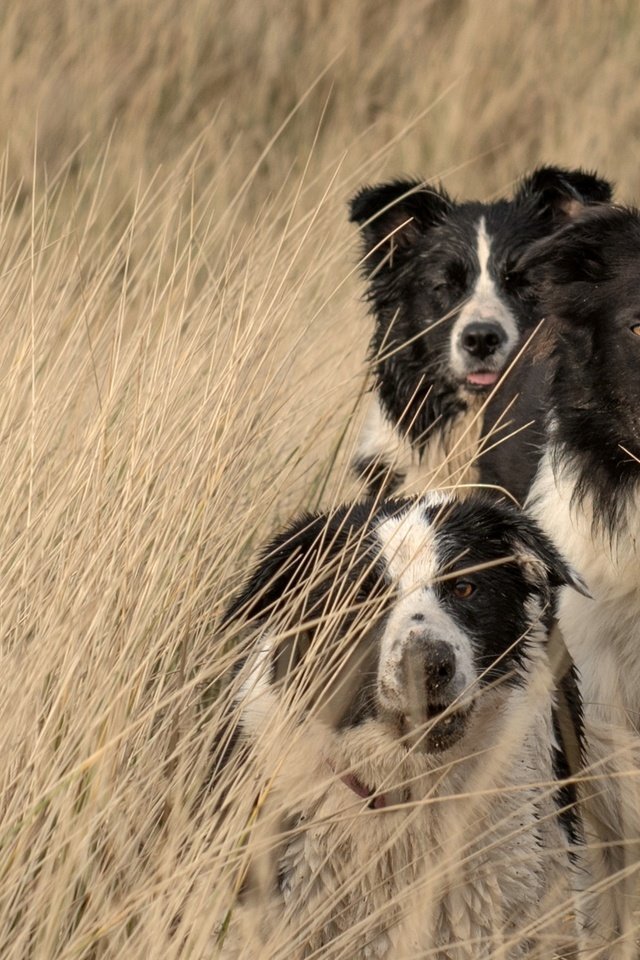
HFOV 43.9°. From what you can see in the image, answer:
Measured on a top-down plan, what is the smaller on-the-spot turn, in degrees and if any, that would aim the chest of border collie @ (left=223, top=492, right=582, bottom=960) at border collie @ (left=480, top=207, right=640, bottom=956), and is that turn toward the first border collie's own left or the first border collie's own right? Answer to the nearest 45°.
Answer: approximately 135° to the first border collie's own left

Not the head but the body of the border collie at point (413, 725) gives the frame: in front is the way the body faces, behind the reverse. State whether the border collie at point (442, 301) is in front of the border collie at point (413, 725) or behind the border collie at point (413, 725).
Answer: behind

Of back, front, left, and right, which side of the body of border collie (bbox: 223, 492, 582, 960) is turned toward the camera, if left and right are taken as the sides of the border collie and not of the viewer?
front

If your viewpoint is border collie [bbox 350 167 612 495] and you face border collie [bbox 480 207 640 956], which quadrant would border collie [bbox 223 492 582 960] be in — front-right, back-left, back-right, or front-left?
front-right
